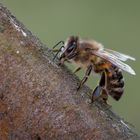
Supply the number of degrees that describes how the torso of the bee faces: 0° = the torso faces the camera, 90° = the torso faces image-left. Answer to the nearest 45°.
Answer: approximately 90°
